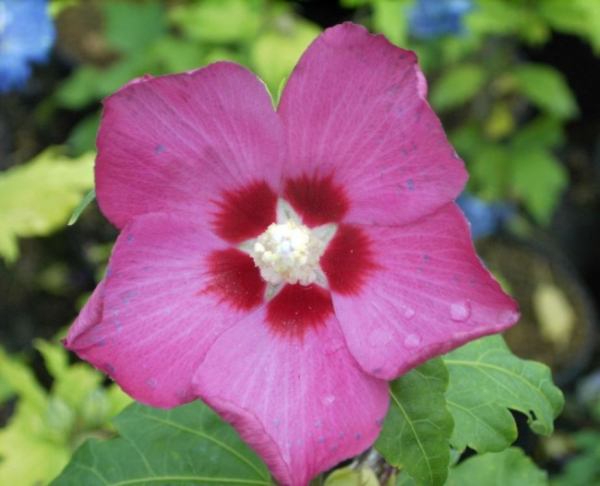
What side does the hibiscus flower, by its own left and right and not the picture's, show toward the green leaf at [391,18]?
back

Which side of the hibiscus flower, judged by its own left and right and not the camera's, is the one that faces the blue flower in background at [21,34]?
back

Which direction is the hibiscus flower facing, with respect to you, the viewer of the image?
facing the viewer

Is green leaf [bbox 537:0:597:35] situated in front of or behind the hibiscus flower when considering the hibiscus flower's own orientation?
behind

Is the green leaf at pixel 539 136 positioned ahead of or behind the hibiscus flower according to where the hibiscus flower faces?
behind

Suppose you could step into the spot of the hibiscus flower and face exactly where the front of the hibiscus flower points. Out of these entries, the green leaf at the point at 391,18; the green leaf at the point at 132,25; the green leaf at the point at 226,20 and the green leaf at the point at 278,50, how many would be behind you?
4

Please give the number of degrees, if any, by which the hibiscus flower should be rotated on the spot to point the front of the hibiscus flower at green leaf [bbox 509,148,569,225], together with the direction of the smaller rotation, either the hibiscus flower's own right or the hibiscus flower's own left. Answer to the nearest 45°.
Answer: approximately 135° to the hibiscus flower's own left

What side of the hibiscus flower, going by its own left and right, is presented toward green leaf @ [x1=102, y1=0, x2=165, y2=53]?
back

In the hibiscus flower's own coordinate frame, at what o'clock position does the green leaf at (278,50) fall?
The green leaf is roughly at 6 o'clock from the hibiscus flower.
